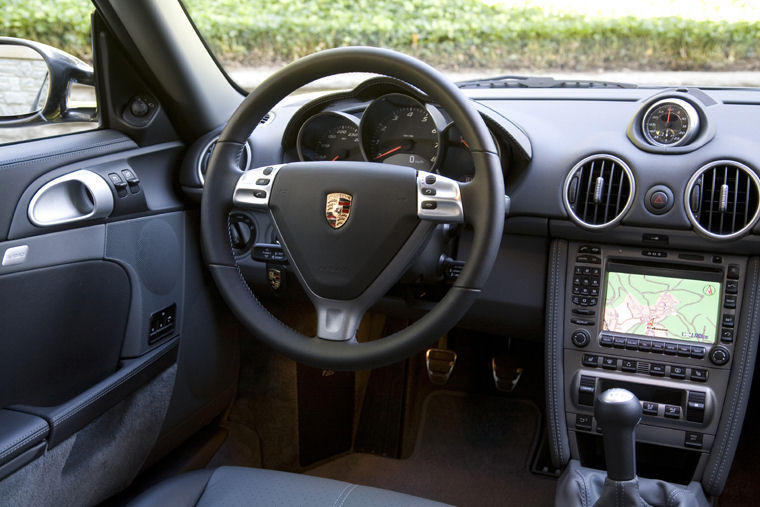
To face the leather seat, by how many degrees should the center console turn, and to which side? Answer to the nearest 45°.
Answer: approximately 45° to its right

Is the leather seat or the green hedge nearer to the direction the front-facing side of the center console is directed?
the leather seat

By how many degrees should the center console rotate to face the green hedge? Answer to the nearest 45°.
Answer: approximately 135° to its right

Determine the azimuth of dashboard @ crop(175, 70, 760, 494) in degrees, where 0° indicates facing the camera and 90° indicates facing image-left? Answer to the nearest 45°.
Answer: approximately 0°

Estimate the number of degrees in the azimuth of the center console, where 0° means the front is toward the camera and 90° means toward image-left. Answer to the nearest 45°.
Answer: approximately 0°
